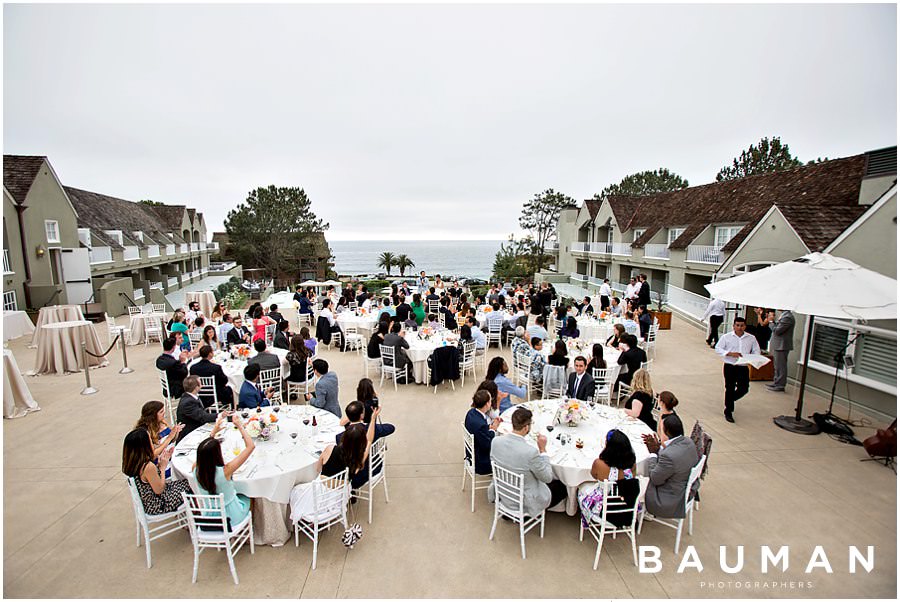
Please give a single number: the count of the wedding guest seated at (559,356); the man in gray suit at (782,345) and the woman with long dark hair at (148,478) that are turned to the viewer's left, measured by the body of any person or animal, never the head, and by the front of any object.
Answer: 1

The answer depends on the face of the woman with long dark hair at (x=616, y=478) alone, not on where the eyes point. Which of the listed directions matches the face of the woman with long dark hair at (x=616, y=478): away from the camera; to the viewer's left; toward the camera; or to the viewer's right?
away from the camera

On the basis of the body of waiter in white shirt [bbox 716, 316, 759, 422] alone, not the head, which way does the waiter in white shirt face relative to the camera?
toward the camera

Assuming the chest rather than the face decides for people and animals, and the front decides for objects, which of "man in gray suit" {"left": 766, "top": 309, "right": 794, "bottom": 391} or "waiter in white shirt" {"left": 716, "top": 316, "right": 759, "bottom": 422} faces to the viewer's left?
the man in gray suit

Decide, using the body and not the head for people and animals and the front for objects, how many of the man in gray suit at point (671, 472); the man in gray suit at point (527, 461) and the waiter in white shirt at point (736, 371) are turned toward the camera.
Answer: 1

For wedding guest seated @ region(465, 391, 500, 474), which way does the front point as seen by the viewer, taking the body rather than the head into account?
to the viewer's right

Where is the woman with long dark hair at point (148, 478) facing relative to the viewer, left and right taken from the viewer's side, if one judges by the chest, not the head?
facing away from the viewer and to the right of the viewer

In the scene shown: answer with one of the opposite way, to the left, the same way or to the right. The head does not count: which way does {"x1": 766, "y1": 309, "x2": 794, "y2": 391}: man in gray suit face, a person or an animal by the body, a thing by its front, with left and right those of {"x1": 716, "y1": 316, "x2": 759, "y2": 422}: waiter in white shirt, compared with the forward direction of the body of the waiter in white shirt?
to the right

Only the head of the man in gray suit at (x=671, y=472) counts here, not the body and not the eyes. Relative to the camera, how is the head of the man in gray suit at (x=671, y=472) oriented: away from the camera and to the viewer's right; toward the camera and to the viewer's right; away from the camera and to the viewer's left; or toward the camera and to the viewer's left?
away from the camera and to the viewer's left

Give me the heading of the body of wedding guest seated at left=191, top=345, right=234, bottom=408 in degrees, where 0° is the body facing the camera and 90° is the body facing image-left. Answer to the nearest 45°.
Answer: approximately 225°

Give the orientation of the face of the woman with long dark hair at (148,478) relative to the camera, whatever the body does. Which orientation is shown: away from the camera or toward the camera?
away from the camera

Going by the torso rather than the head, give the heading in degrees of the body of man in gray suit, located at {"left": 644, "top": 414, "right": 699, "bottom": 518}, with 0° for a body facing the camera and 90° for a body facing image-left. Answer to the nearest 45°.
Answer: approximately 135°
